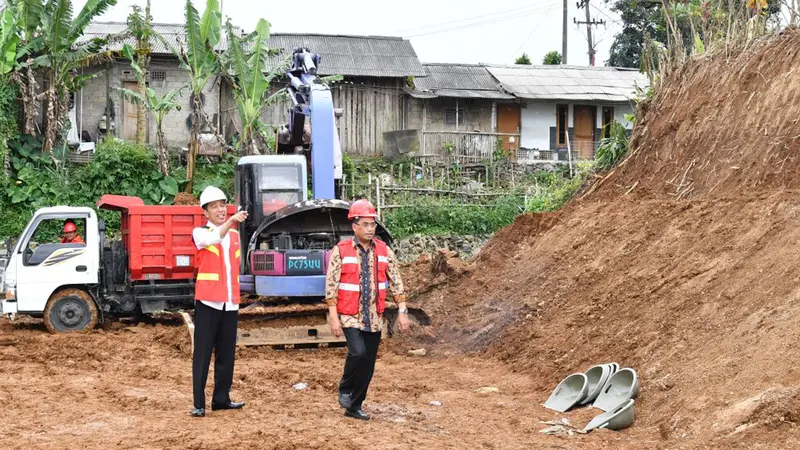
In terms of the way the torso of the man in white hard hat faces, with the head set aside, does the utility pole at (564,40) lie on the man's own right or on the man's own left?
on the man's own left

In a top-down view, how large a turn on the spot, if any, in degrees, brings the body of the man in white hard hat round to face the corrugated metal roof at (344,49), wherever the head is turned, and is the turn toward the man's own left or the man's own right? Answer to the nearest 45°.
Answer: approximately 135° to the man's own left

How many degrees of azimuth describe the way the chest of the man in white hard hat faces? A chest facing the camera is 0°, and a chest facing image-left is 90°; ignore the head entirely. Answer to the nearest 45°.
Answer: approximately 315°

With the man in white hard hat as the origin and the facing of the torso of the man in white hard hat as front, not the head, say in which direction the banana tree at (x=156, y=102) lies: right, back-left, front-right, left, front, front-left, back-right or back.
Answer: back-left
